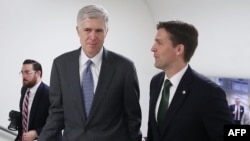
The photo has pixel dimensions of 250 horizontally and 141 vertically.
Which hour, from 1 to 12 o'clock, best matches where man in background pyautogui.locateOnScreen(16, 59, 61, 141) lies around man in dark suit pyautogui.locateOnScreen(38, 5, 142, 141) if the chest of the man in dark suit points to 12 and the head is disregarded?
The man in background is roughly at 5 o'clock from the man in dark suit.

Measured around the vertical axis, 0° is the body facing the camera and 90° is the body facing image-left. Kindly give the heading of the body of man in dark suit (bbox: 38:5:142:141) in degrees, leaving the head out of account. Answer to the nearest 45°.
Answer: approximately 0°

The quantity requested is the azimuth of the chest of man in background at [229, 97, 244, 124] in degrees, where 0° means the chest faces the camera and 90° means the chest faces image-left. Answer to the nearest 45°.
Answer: approximately 0°

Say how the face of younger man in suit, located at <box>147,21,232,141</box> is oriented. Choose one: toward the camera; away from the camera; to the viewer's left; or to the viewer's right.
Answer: to the viewer's left

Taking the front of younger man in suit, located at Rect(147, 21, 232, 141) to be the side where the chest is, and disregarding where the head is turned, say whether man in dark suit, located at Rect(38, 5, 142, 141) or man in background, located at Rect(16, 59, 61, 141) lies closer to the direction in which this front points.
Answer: the man in dark suit

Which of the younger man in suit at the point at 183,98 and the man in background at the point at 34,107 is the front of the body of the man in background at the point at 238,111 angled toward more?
the younger man in suit

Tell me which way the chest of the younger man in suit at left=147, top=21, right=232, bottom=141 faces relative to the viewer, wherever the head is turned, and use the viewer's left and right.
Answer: facing the viewer and to the left of the viewer

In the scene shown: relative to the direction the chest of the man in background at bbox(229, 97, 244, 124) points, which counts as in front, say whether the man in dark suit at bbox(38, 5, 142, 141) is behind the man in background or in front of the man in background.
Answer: in front

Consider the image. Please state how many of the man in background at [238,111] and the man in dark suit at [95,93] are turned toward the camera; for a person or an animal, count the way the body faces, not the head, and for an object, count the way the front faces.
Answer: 2

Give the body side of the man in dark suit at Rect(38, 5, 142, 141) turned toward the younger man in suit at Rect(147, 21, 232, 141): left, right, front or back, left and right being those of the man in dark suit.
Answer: left

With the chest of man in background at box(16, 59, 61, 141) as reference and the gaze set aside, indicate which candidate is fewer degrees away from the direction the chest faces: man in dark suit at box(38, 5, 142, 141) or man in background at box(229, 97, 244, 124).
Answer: the man in dark suit

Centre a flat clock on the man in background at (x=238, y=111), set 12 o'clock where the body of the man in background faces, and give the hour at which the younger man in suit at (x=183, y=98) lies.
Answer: The younger man in suit is roughly at 12 o'clock from the man in background.

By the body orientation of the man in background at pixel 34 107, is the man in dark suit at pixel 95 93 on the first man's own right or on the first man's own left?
on the first man's own left
